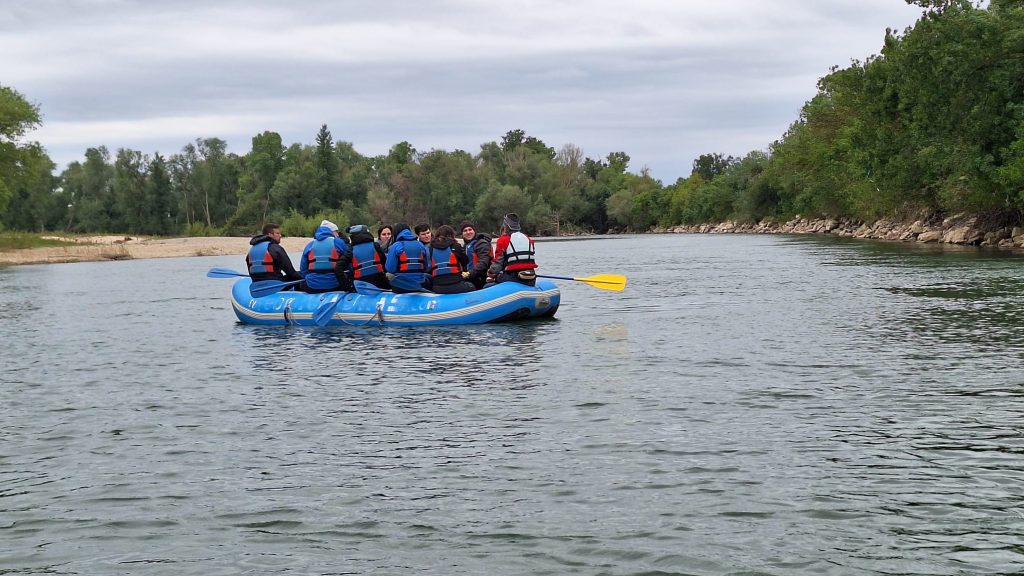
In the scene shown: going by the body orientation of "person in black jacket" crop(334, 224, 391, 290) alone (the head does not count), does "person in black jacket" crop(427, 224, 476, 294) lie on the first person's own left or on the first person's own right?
on the first person's own right

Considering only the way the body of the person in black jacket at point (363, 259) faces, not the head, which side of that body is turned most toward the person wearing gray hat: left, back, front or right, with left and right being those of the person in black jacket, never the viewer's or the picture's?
right

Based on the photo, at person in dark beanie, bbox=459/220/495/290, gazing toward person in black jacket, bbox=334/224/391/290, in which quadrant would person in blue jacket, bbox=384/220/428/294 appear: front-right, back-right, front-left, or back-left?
front-left

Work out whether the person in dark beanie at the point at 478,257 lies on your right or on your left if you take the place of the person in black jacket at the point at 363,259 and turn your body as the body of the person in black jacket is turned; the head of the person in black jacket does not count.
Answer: on your right

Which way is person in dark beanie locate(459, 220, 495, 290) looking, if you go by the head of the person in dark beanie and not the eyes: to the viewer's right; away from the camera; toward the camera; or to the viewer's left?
toward the camera

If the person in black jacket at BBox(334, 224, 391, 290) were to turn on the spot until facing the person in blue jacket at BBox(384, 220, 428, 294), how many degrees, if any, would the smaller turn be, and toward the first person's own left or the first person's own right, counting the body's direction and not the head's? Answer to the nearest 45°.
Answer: approximately 135° to the first person's own right

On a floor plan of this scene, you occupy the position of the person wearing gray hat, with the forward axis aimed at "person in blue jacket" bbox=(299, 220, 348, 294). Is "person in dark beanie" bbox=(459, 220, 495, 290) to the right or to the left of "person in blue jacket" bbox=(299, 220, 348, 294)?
right

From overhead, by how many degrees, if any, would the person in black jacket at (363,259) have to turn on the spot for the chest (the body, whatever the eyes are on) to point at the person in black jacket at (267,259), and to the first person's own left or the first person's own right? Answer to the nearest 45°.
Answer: approximately 45° to the first person's own left

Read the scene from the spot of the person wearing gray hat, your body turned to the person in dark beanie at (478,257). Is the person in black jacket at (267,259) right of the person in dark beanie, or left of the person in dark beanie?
left

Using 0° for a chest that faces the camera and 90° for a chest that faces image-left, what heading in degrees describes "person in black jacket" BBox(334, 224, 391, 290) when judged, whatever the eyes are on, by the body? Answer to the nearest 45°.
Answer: approximately 180°

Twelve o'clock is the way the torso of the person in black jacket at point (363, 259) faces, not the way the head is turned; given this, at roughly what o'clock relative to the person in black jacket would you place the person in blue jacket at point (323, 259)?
The person in blue jacket is roughly at 10 o'clock from the person in black jacket.
